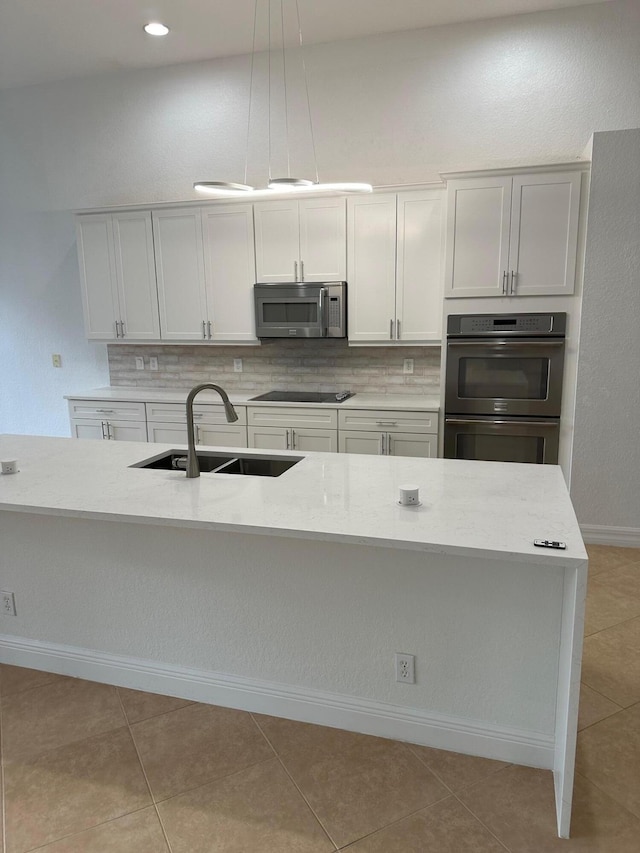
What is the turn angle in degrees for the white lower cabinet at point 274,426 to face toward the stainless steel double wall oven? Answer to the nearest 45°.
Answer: approximately 90° to its left

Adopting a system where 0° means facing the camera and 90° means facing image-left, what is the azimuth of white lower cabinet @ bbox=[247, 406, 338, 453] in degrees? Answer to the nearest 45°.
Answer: approximately 0°

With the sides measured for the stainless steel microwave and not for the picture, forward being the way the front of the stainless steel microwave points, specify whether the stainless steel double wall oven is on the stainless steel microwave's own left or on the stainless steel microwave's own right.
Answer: on the stainless steel microwave's own left

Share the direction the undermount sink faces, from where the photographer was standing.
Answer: facing away from the viewer

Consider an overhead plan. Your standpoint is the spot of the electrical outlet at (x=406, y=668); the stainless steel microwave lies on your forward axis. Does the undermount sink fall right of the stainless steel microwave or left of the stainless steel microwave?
left

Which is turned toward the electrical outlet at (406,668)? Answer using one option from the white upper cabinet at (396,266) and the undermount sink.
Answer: the white upper cabinet
